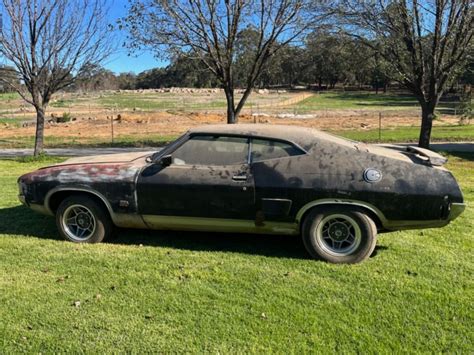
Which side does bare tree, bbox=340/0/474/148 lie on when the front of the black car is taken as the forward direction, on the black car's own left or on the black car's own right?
on the black car's own right

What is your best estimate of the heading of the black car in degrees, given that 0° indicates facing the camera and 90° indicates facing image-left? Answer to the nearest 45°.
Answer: approximately 90°
